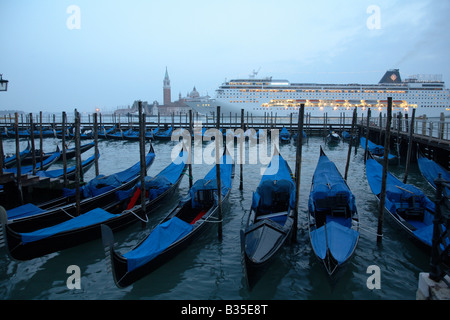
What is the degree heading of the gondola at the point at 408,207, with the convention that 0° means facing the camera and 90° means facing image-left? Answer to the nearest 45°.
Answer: approximately 315°

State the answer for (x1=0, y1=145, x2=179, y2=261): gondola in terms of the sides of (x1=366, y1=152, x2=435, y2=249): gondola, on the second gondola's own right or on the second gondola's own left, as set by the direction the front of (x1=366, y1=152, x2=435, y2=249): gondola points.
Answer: on the second gondola's own right

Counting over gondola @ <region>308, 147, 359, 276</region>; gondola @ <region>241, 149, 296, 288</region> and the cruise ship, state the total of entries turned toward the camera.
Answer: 2

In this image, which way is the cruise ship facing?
to the viewer's left

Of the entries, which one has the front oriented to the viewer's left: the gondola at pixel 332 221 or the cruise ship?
the cruise ship

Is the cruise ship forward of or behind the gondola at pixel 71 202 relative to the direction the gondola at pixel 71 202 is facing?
behind

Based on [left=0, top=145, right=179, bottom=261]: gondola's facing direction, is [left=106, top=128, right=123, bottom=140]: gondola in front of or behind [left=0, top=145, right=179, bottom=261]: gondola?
behind

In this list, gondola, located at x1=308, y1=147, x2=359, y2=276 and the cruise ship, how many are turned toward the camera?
1

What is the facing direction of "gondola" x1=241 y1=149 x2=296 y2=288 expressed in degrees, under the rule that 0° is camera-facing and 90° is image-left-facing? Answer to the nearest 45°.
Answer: approximately 0°

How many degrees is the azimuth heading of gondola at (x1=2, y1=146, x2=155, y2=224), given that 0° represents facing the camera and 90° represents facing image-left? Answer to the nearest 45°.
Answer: approximately 45°

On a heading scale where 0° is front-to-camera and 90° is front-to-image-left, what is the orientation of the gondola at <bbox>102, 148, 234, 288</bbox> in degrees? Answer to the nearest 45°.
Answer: approximately 45°
